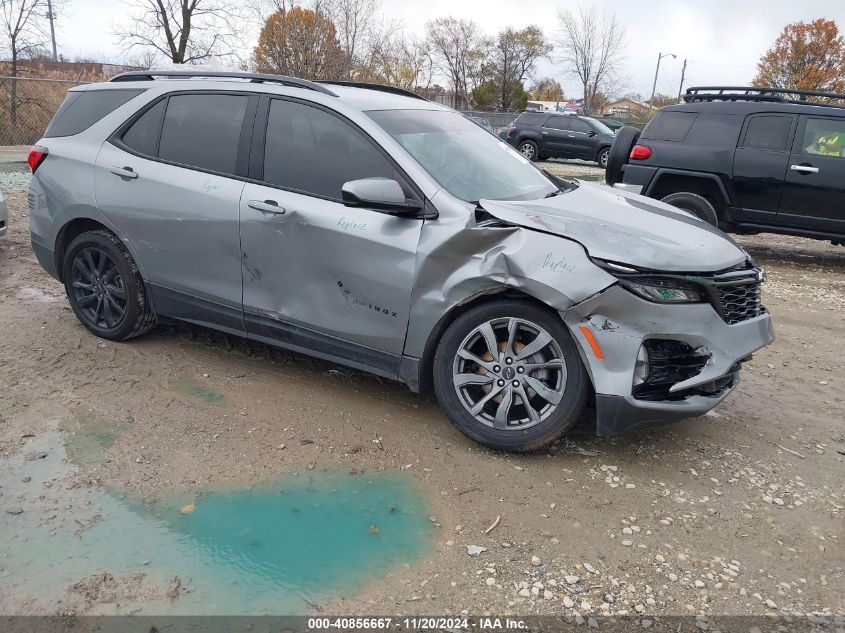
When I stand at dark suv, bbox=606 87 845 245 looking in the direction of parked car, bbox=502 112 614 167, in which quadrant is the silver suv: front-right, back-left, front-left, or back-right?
back-left

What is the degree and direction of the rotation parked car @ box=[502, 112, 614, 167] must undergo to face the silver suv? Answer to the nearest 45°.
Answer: approximately 90° to its right

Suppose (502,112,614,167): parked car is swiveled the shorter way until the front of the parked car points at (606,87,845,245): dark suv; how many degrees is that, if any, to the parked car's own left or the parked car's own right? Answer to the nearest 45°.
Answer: approximately 90° to the parked car's own right

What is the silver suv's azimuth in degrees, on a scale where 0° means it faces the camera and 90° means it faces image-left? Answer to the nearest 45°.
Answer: approximately 315°

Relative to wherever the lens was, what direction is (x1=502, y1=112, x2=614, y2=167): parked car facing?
facing to the right of the viewer

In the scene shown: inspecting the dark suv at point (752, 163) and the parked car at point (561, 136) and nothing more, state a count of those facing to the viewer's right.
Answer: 2

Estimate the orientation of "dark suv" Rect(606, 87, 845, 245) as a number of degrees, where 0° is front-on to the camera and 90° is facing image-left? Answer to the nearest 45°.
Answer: approximately 270°

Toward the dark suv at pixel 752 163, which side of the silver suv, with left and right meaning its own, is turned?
left
